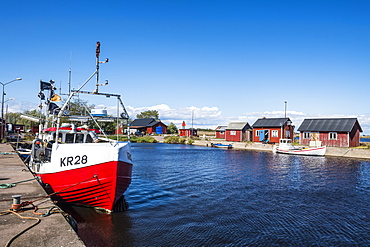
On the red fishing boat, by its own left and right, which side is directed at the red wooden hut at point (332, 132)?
left

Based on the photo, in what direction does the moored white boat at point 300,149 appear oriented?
to the viewer's right

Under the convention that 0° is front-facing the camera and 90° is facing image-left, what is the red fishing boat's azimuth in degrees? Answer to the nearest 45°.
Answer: approximately 315°
